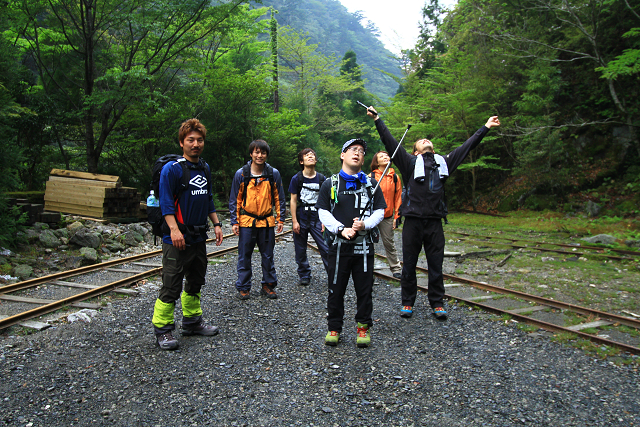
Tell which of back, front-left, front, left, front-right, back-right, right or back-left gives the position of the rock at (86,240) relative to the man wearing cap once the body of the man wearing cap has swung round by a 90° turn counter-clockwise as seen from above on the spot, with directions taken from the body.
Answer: back-left

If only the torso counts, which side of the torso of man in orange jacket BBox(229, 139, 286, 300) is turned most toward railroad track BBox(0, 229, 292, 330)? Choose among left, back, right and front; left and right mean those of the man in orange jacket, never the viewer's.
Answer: right

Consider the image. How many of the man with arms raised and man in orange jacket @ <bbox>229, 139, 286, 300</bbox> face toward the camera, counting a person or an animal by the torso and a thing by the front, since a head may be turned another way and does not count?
2

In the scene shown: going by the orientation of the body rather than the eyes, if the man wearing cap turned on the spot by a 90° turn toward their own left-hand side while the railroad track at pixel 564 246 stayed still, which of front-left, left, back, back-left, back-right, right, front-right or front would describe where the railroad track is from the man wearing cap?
front-left

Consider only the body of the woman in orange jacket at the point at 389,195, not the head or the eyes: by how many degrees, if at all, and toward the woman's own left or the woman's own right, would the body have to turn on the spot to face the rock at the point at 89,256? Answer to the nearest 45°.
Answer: approximately 90° to the woman's own right

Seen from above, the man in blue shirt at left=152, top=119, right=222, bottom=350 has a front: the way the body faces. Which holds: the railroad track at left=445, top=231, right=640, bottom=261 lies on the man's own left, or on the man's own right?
on the man's own left
